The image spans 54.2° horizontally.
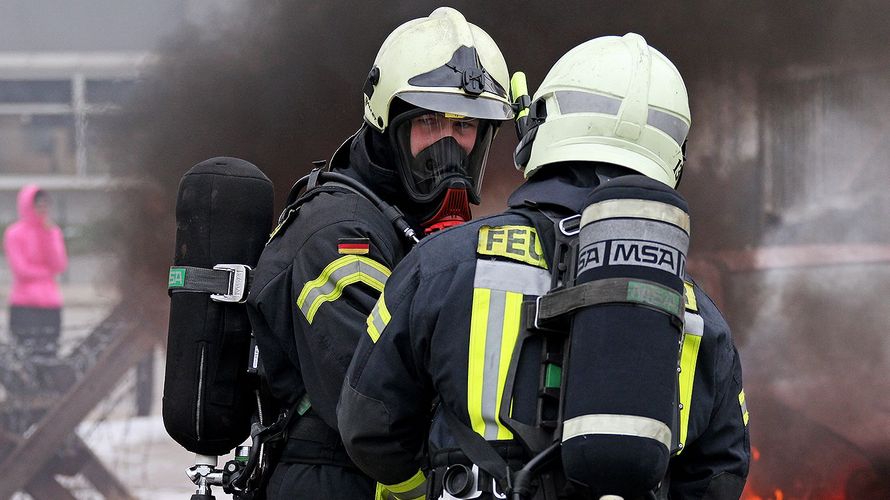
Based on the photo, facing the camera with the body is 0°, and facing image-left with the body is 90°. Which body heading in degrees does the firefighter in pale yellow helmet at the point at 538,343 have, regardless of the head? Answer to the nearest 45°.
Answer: approximately 135°

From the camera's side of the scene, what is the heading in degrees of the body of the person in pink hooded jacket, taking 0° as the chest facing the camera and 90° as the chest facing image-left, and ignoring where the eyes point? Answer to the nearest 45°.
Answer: approximately 315°

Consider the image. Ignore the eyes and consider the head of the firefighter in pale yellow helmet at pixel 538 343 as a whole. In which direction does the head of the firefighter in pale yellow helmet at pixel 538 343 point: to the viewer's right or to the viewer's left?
to the viewer's left

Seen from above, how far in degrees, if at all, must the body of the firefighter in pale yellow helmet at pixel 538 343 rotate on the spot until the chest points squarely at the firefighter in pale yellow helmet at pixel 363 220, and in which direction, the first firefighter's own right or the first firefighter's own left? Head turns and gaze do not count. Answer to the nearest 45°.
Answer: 0° — they already face them

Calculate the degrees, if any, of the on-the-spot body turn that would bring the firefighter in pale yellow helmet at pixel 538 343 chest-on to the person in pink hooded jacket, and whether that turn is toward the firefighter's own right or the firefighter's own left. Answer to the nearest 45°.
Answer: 0° — they already face them
